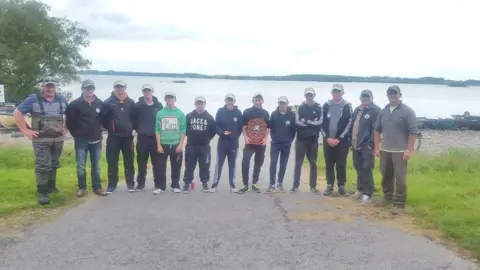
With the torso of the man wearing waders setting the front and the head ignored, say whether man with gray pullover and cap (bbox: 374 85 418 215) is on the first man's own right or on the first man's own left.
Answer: on the first man's own left

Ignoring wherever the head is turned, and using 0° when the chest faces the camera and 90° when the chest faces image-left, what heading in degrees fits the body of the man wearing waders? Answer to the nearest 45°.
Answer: approximately 0°
